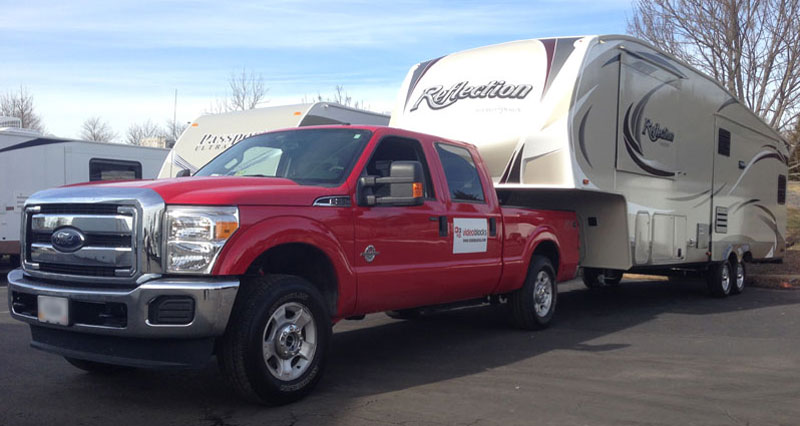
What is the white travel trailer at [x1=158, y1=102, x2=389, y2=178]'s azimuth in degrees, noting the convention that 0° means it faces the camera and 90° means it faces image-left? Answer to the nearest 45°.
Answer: approximately 45°

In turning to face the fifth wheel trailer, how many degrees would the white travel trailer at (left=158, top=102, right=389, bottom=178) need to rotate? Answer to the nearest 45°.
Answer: approximately 90° to its left

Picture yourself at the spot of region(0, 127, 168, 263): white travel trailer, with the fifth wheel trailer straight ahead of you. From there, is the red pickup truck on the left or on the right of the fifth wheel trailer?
right

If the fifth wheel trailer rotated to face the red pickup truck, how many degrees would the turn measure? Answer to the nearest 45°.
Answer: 0° — it already faces it

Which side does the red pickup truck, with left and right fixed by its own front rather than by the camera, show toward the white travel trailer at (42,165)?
right

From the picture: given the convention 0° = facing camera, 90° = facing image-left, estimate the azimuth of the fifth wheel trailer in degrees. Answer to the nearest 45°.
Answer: approximately 45°

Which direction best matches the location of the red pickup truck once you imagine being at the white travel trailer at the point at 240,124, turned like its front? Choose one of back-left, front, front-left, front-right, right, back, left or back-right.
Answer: front-left

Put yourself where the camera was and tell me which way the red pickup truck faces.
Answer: facing the viewer and to the left of the viewer

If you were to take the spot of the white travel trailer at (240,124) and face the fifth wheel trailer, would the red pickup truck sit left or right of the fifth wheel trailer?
right

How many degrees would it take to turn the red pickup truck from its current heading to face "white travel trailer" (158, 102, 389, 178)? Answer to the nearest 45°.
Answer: approximately 135° to its right

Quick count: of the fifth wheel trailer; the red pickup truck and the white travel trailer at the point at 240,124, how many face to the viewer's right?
0

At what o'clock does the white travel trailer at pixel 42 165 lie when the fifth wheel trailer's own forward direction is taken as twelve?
The white travel trailer is roughly at 2 o'clock from the fifth wheel trailer.

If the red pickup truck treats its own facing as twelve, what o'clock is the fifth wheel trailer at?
The fifth wheel trailer is roughly at 6 o'clock from the red pickup truck.
